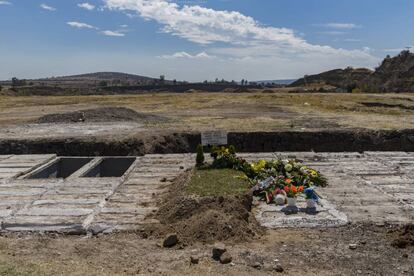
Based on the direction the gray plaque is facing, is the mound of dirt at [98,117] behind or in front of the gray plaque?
behind

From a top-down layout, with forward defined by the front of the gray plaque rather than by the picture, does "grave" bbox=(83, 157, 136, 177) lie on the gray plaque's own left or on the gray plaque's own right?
on the gray plaque's own right

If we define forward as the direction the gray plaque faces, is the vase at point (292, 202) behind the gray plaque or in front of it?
in front

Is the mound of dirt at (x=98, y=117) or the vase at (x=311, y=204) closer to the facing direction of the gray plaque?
the vase

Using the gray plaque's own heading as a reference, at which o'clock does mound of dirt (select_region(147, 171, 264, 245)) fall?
The mound of dirt is roughly at 12 o'clock from the gray plaque.

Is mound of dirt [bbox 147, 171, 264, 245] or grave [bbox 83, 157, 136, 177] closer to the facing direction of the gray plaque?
the mound of dirt

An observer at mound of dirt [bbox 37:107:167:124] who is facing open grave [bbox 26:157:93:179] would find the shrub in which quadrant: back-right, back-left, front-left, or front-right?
front-left

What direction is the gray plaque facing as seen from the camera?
toward the camera

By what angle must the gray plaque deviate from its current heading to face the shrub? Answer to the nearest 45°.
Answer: approximately 45° to its right

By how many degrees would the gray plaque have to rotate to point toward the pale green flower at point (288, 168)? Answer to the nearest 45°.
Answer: approximately 45° to its left

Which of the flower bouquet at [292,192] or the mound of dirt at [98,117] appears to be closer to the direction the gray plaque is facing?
the flower bouquet
